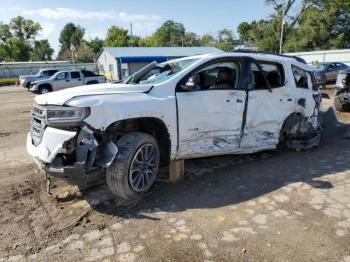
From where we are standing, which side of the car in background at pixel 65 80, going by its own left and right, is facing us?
left

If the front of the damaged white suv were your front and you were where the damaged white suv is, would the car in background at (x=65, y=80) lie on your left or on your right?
on your right

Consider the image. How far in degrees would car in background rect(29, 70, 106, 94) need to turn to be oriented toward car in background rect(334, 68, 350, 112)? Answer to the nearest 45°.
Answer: approximately 135° to its left

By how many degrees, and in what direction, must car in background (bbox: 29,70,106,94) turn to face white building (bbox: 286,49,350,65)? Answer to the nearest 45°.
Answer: approximately 180°

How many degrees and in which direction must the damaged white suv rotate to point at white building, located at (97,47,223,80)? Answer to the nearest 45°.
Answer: approximately 135° to its right

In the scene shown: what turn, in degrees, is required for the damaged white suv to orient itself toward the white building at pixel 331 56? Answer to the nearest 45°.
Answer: approximately 180°

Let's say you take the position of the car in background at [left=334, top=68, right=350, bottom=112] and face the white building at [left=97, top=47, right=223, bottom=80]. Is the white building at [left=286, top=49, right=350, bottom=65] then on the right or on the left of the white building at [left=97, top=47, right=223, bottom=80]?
right

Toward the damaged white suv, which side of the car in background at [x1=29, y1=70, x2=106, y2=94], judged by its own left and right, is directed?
left

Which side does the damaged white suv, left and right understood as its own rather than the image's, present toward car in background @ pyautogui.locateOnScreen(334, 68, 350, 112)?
back

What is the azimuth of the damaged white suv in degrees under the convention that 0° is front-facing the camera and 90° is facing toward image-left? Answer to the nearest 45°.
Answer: approximately 45°

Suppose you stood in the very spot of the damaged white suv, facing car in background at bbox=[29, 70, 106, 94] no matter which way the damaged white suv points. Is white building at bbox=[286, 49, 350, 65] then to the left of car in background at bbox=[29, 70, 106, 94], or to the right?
right
